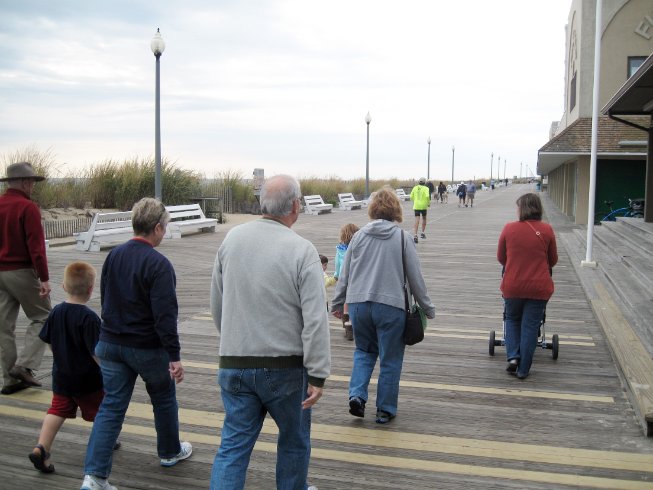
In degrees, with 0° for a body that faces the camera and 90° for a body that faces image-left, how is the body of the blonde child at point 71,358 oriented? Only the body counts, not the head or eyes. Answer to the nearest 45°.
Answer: approximately 225°

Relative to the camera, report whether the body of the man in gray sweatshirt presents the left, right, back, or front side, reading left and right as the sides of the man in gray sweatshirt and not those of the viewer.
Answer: back

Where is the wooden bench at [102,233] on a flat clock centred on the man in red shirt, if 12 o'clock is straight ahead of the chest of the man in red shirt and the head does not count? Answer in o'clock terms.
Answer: The wooden bench is roughly at 11 o'clock from the man in red shirt.

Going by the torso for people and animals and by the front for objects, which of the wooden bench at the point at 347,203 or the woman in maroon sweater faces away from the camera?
the woman in maroon sweater

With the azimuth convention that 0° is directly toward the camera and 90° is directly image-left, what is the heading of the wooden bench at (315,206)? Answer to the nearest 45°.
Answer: approximately 315°

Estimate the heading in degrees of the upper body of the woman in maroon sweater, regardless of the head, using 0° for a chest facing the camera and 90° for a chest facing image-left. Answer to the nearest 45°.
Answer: approximately 180°

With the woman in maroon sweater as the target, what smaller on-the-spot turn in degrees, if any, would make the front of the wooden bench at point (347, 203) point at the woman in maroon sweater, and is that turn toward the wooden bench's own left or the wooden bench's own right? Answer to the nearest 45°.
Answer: approximately 45° to the wooden bench's own right

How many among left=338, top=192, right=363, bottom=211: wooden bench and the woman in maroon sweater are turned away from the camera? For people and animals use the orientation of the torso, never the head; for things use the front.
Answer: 1

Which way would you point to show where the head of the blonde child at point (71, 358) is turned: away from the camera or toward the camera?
away from the camera

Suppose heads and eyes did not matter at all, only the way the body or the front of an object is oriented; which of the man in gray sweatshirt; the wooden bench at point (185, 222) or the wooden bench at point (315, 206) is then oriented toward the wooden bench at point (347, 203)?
the man in gray sweatshirt
